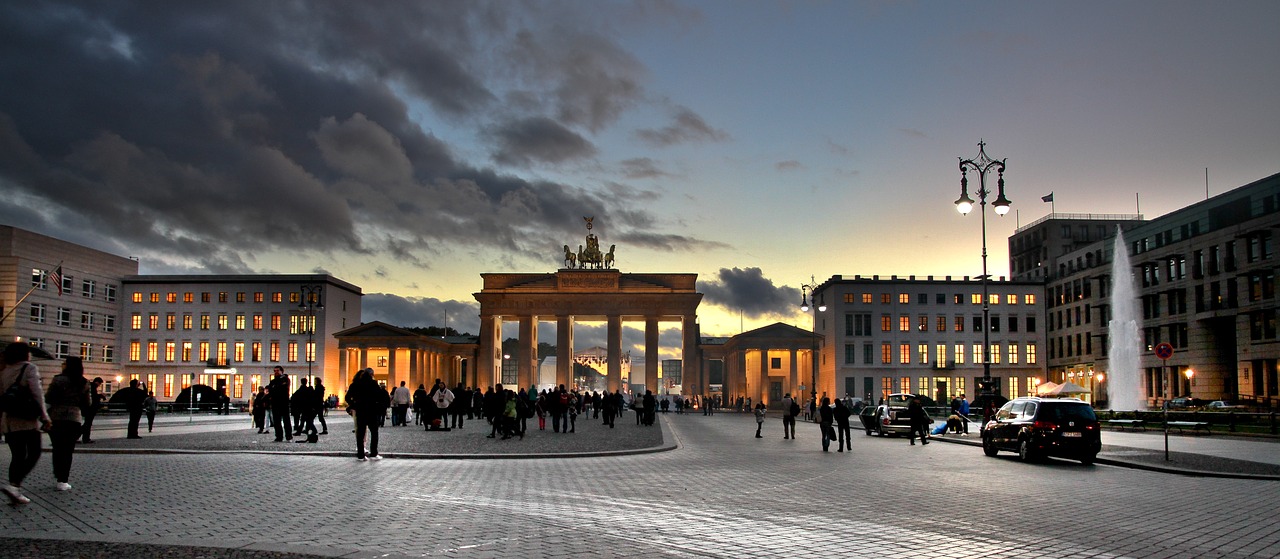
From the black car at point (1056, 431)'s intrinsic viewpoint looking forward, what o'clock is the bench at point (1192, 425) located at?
The bench is roughly at 2 o'clock from the black car.

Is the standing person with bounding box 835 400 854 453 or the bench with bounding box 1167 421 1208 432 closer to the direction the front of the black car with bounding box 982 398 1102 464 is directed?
the standing person

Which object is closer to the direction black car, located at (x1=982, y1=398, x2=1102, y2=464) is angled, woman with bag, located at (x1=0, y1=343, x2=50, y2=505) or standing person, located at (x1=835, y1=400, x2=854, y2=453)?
the standing person

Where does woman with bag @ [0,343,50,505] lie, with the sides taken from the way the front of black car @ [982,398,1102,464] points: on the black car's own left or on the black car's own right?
on the black car's own left

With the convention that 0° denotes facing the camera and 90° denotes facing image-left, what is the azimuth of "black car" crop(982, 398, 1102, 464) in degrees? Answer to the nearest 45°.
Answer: approximately 135°

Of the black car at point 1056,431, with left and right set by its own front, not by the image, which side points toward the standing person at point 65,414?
left

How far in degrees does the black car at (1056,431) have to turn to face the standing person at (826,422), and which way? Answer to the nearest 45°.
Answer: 0° — it already faces them

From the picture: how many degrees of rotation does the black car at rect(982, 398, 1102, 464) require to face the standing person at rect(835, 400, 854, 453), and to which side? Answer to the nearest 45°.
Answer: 0° — it already faces them

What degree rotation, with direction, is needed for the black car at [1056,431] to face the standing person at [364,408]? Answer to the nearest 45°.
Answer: approximately 90° to its left

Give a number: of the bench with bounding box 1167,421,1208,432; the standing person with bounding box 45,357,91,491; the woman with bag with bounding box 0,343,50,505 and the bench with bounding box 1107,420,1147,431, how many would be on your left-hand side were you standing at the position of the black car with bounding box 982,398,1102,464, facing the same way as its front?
2
